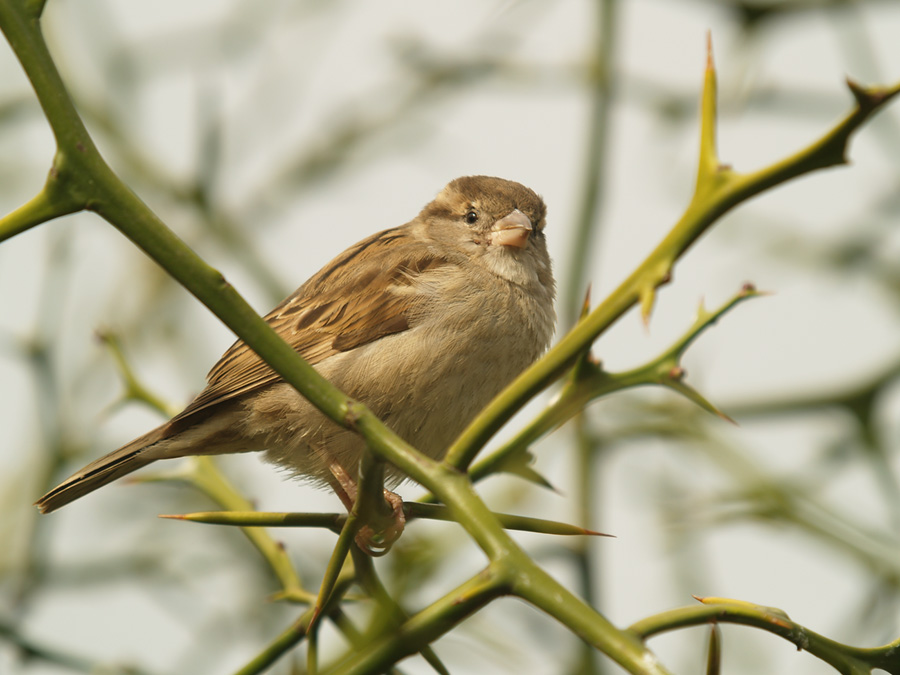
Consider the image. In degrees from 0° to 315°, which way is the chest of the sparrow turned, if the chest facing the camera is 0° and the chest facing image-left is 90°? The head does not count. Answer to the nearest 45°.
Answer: approximately 315°

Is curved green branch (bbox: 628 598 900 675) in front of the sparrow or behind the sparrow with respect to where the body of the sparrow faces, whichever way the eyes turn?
in front
